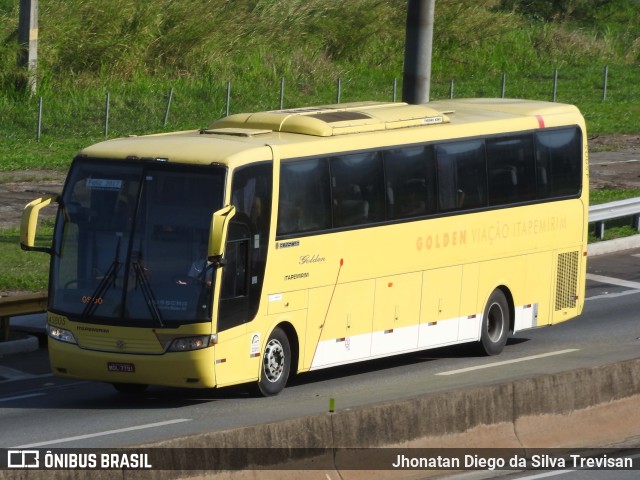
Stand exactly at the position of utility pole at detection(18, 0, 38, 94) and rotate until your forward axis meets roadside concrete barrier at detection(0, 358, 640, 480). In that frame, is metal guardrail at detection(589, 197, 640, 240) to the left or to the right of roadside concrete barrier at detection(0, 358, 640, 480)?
left

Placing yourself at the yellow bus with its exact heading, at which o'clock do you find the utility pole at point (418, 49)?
The utility pole is roughly at 5 o'clock from the yellow bus.

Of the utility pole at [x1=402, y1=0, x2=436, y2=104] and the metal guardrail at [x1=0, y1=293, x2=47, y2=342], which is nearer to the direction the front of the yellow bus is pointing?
the metal guardrail

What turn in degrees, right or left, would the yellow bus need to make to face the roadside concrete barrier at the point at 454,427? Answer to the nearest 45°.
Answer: approximately 45° to its left

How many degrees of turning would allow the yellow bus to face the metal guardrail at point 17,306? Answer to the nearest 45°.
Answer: approximately 90° to its right

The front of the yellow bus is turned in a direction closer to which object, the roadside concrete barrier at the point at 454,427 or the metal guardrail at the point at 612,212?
the roadside concrete barrier

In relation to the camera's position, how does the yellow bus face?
facing the viewer and to the left of the viewer

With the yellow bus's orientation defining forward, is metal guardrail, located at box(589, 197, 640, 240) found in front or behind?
behind
